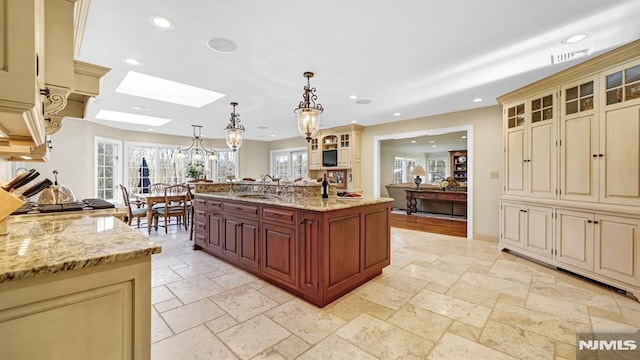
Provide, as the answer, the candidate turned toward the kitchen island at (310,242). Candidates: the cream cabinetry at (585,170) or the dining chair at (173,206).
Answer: the cream cabinetry

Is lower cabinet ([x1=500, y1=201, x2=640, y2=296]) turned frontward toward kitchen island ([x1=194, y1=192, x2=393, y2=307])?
yes

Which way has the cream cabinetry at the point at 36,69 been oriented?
to the viewer's right

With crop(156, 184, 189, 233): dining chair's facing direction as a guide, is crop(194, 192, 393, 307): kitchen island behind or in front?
behind

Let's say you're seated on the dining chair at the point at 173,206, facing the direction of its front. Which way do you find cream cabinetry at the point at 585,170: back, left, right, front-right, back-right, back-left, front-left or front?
back

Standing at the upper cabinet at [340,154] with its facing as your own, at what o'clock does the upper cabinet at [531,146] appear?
the upper cabinet at [531,146] is roughly at 9 o'clock from the upper cabinet at [340,154].

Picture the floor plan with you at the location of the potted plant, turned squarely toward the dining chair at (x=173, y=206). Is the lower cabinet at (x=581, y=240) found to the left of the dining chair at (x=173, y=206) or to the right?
left

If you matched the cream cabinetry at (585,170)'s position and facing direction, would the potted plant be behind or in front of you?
in front

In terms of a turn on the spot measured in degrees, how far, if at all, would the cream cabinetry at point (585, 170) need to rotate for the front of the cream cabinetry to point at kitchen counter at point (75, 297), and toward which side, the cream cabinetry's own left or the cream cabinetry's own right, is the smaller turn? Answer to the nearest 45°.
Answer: approximately 45° to the cream cabinetry's own left

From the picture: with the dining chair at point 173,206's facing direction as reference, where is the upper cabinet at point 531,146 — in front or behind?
behind

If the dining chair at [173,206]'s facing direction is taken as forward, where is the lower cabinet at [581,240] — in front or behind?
behind

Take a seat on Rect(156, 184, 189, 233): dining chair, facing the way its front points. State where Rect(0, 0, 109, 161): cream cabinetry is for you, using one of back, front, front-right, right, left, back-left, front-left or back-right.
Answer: back-left

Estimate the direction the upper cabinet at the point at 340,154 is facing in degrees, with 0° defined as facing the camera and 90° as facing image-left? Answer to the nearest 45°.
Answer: approximately 45°

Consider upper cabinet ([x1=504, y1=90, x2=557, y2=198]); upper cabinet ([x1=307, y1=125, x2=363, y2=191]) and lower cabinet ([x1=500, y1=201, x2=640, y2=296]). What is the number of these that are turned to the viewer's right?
0

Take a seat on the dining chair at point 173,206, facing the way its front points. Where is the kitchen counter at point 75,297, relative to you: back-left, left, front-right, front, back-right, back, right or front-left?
back-left

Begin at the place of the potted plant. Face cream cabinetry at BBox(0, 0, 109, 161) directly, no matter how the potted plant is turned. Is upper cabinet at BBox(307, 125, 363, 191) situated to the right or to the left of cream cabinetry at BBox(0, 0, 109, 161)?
left
